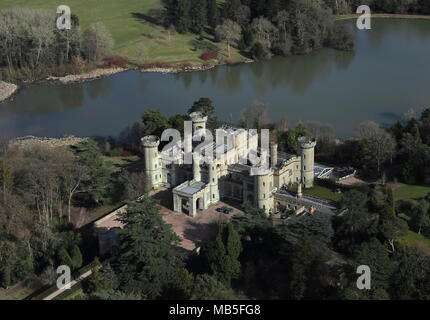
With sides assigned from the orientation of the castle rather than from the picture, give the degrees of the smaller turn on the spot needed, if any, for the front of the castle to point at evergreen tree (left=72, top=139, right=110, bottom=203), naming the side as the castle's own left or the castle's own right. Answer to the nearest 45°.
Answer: approximately 45° to the castle's own right

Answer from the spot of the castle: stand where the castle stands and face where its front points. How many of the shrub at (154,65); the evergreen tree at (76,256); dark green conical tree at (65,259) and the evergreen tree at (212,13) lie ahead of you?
2

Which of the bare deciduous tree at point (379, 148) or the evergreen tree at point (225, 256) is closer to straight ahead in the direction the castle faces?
the evergreen tree

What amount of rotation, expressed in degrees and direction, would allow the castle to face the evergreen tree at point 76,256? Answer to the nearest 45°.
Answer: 0° — it already faces it

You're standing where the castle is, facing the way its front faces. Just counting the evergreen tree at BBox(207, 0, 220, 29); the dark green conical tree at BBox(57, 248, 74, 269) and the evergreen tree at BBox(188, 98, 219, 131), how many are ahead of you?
1

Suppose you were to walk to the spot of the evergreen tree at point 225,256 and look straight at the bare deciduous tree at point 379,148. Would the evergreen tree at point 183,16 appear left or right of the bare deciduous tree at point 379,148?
left

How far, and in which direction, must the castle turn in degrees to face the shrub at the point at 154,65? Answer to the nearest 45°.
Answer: approximately 135° to its right

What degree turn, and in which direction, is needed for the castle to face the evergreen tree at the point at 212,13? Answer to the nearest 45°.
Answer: approximately 135° to its right

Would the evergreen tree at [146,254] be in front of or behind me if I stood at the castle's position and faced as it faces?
in front

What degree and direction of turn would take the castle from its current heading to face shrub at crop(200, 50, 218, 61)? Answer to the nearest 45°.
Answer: approximately 135° to its right

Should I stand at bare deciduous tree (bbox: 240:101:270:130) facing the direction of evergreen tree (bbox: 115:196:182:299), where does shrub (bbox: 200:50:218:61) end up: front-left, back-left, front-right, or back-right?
back-right

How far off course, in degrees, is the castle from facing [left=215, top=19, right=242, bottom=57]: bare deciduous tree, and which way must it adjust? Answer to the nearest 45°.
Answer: approximately 135° to its right

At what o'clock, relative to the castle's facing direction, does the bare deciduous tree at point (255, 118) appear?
The bare deciduous tree is roughly at 5 o'clock from the castle.

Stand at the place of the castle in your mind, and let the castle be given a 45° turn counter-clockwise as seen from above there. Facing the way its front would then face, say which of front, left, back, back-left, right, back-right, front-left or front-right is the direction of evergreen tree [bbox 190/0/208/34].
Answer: back

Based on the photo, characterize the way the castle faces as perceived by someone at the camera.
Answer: facing the viewer and to the left of the viewer

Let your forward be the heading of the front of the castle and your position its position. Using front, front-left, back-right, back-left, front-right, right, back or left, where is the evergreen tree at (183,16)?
back-right
